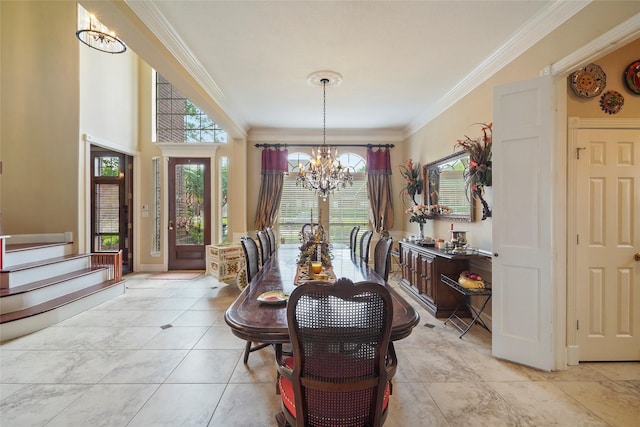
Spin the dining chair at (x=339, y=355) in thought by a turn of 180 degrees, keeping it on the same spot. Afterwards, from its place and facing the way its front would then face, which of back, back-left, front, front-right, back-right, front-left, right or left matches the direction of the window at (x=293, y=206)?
back

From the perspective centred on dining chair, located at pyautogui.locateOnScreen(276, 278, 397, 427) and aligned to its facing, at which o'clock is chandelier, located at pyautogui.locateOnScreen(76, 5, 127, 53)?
The chandelier is roughly at 10 o'clock from the dining chair.

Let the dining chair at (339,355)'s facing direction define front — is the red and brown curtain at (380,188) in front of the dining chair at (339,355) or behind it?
in front

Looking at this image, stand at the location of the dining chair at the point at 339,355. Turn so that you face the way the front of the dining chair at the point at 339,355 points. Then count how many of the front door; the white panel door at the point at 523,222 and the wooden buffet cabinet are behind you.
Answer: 0

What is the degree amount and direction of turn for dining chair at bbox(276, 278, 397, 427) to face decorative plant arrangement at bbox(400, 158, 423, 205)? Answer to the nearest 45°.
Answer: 0° — it already faces it

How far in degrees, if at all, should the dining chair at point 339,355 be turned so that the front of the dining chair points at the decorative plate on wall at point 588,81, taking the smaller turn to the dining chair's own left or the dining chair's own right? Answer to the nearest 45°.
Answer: approximately 45° to the dining chair's own right

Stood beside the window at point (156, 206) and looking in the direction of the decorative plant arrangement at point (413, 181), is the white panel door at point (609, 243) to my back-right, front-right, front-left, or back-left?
front-right

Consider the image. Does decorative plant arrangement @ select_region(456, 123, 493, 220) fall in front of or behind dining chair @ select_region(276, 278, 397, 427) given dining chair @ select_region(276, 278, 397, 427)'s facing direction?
in front

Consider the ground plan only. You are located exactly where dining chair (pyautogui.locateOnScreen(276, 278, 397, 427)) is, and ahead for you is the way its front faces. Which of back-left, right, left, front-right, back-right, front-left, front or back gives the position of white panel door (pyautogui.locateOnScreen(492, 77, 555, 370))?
front-right

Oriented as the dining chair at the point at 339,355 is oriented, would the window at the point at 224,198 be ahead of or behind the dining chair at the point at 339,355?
ahead

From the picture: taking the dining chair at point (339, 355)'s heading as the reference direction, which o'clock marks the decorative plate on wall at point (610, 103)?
The decorative plate on wall is roughly at 2 o'clock from the dining chair.

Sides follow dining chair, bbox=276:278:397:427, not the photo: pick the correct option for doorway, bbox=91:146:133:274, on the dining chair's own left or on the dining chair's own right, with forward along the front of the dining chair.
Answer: on the dining chair's own left

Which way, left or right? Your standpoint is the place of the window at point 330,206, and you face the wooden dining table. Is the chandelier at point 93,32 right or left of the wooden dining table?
right

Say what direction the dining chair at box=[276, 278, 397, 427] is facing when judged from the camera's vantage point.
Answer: facing away from the viewer

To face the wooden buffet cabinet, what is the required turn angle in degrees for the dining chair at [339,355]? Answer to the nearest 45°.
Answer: approximately 45° to its right
